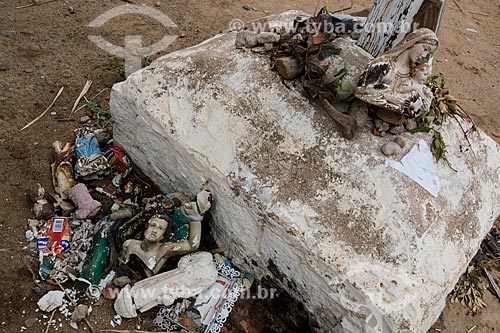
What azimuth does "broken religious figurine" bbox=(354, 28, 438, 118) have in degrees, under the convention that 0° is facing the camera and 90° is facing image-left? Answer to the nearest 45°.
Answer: approximately 315°

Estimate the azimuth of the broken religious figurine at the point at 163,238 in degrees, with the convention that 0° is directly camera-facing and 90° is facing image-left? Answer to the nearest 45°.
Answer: approximately 0°

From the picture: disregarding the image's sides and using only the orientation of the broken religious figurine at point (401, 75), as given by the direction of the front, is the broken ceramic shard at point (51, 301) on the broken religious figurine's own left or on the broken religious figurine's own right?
on the broken religious figurine's own right

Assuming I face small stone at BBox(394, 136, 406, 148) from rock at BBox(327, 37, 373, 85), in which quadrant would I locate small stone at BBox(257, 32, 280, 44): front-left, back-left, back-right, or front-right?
back-right

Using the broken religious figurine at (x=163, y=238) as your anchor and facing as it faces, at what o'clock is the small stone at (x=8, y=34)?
The small stone is roughly at 5 o'clock from the broken religious figurine.

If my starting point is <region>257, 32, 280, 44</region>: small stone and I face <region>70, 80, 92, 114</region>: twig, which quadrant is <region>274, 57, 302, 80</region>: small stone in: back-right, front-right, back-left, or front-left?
back-left

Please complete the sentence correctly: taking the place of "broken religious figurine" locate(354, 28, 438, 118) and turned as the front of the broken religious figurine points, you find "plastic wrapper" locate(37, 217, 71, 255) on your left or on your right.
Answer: on your right

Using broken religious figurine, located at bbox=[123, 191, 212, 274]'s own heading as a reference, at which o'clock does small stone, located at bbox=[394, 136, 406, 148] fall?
The small stone is roughly at 9 o'clock from the broken religious figurine.

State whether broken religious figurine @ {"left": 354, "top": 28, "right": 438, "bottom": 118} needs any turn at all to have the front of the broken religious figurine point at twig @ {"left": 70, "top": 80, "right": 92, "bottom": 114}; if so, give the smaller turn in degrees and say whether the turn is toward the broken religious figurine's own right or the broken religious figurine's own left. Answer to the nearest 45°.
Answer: approximately 135° to the broken religious figurine's own right
